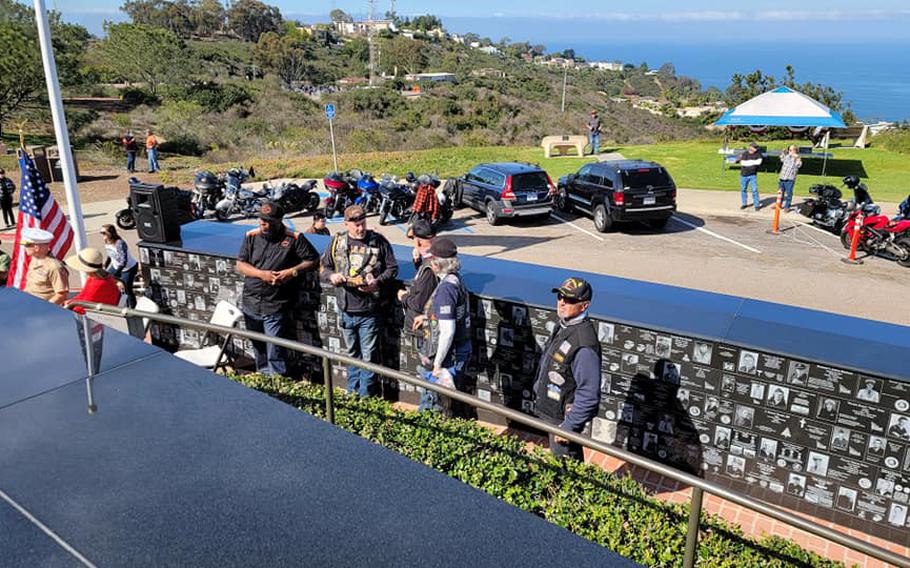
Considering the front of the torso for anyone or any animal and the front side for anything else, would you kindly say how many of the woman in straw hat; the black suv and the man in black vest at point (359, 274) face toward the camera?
1

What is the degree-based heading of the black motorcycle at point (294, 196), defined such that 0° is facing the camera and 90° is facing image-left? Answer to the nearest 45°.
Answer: approximately 45°

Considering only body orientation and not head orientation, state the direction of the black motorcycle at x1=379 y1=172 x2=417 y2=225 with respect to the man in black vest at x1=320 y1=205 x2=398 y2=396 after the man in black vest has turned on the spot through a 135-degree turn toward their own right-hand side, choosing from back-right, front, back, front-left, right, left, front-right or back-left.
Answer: front-right

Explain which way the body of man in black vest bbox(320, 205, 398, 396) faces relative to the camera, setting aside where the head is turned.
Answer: toward the camera

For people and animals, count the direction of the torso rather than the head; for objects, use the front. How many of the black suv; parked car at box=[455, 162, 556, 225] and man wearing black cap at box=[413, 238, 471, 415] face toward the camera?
0

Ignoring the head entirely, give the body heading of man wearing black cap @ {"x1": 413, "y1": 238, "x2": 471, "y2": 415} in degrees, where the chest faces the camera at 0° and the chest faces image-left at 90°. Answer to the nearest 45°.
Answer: approximately 90°

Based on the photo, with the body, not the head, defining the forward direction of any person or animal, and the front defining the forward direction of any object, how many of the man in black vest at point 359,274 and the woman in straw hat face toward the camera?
1

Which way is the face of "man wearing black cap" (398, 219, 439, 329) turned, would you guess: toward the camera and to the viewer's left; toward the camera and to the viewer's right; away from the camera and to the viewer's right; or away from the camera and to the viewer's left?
toward the camera and to the viewer's left

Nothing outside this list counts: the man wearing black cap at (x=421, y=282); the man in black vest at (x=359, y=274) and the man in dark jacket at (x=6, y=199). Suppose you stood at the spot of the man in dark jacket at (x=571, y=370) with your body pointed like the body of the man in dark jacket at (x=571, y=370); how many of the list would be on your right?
3

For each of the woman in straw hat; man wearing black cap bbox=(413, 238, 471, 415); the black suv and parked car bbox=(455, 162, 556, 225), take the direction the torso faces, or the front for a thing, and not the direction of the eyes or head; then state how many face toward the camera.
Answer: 0

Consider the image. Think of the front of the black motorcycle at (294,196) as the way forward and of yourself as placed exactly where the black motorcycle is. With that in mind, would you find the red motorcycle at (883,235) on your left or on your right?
on your left

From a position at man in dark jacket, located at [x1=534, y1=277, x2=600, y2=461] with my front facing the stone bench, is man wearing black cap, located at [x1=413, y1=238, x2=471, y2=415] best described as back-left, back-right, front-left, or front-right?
front-left

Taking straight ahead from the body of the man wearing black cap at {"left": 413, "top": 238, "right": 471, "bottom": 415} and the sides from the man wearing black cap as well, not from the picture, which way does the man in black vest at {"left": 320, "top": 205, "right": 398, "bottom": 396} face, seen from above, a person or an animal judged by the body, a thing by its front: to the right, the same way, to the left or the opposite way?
to the left

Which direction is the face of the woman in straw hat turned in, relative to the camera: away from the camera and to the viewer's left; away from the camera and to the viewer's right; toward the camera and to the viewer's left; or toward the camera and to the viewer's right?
away from the camera and to the viewer's left

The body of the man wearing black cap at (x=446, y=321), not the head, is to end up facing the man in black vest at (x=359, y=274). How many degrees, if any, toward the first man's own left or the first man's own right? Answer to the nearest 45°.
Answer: approximately 45° to the first man's own right
